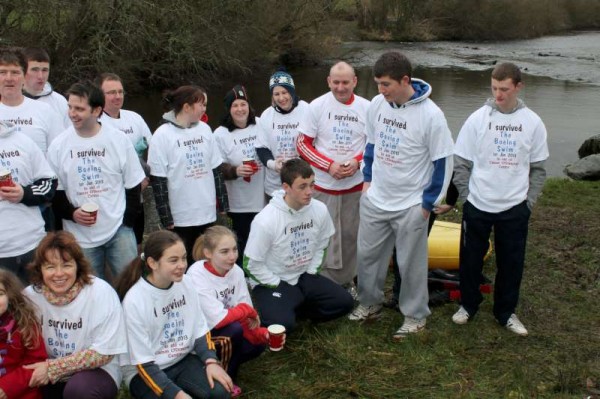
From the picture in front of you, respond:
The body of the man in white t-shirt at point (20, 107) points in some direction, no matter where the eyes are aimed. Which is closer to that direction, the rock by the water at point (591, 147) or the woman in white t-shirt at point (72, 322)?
the woman in white t-shirt

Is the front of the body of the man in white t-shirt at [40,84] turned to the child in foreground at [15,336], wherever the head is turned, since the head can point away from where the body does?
yes

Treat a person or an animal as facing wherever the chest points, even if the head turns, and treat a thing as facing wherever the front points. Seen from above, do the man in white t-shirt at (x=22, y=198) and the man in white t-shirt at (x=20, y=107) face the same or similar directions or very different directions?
same or similar directions

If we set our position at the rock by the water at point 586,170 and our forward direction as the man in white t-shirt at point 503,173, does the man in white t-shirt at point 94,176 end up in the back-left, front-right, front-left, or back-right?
front-right

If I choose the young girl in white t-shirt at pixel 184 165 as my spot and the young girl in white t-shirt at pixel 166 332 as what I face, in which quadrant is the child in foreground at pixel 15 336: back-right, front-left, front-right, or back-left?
front-right

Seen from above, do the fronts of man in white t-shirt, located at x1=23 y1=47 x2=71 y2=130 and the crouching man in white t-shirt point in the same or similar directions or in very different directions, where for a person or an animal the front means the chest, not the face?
same or similar directions

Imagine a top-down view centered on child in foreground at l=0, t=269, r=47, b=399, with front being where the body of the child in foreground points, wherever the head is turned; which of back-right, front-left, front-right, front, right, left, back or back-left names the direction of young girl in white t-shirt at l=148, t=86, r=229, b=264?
back

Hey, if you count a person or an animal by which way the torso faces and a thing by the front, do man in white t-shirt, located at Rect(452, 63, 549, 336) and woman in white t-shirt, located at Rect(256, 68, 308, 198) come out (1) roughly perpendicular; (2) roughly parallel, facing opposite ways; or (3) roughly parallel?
roughly parallel

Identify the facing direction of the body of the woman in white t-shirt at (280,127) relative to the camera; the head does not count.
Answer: toward the camera

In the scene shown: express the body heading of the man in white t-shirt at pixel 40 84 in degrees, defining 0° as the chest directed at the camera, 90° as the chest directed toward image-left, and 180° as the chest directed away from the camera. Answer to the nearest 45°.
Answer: approximately 0°

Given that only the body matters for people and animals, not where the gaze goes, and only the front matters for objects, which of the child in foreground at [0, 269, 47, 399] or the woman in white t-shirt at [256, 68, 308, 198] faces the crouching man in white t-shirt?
the woman in white t-shirt

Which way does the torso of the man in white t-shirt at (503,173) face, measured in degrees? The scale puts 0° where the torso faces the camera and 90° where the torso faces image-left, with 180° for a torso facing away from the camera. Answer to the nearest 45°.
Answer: approximately 0°

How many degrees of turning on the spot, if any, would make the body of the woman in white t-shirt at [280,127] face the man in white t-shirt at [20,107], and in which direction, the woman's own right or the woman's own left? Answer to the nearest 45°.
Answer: approximately 90° to the woman's own right

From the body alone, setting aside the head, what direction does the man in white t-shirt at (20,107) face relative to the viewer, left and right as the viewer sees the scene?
facing the viewer

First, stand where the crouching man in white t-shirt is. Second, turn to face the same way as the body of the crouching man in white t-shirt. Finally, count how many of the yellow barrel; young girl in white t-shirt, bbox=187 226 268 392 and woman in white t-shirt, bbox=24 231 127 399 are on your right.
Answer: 2

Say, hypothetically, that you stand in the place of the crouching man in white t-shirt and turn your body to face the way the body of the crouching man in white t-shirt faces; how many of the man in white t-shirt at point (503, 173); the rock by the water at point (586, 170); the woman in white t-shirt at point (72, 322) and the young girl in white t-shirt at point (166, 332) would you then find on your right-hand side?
2

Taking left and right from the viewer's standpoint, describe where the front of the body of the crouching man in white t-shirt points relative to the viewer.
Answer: facing the viewer and to the right of the viewer
